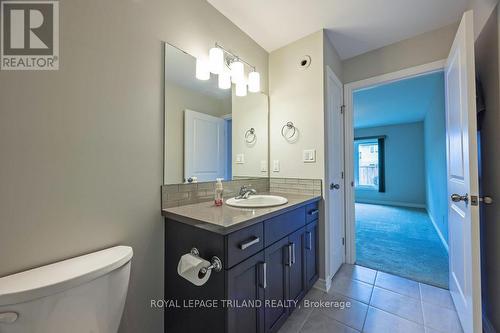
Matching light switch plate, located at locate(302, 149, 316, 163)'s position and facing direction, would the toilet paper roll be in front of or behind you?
in front

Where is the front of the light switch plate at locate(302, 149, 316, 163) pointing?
toward the camera

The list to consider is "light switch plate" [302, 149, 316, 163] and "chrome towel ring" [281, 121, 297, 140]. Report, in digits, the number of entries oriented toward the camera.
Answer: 2

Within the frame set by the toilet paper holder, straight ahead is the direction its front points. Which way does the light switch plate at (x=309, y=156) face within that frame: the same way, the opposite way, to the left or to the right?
the same way

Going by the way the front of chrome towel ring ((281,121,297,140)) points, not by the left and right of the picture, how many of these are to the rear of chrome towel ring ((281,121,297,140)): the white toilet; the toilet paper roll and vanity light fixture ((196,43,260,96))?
0

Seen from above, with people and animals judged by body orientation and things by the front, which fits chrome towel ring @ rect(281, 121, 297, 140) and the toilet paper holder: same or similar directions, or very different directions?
same or similar directions

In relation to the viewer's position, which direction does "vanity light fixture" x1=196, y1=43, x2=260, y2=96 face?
facing the viewer and to the right of the viewer

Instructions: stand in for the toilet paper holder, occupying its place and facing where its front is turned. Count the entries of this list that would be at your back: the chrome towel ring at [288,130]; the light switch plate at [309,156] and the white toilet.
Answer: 2

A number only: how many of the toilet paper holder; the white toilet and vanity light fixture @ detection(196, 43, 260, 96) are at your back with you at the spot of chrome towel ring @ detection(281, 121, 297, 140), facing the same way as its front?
0

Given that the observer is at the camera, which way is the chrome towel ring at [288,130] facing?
facing the viewer

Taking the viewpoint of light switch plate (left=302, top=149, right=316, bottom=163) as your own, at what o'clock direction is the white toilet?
The white toilet is roughly at 1 o'clock from the light switch plate.

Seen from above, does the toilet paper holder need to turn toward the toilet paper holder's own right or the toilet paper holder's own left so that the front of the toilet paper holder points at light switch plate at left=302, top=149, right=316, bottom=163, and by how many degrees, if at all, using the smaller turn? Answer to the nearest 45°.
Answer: approximately 180°

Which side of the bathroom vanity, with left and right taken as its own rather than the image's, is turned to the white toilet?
right

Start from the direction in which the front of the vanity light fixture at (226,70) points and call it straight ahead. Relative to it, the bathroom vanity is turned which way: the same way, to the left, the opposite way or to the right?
the same way
